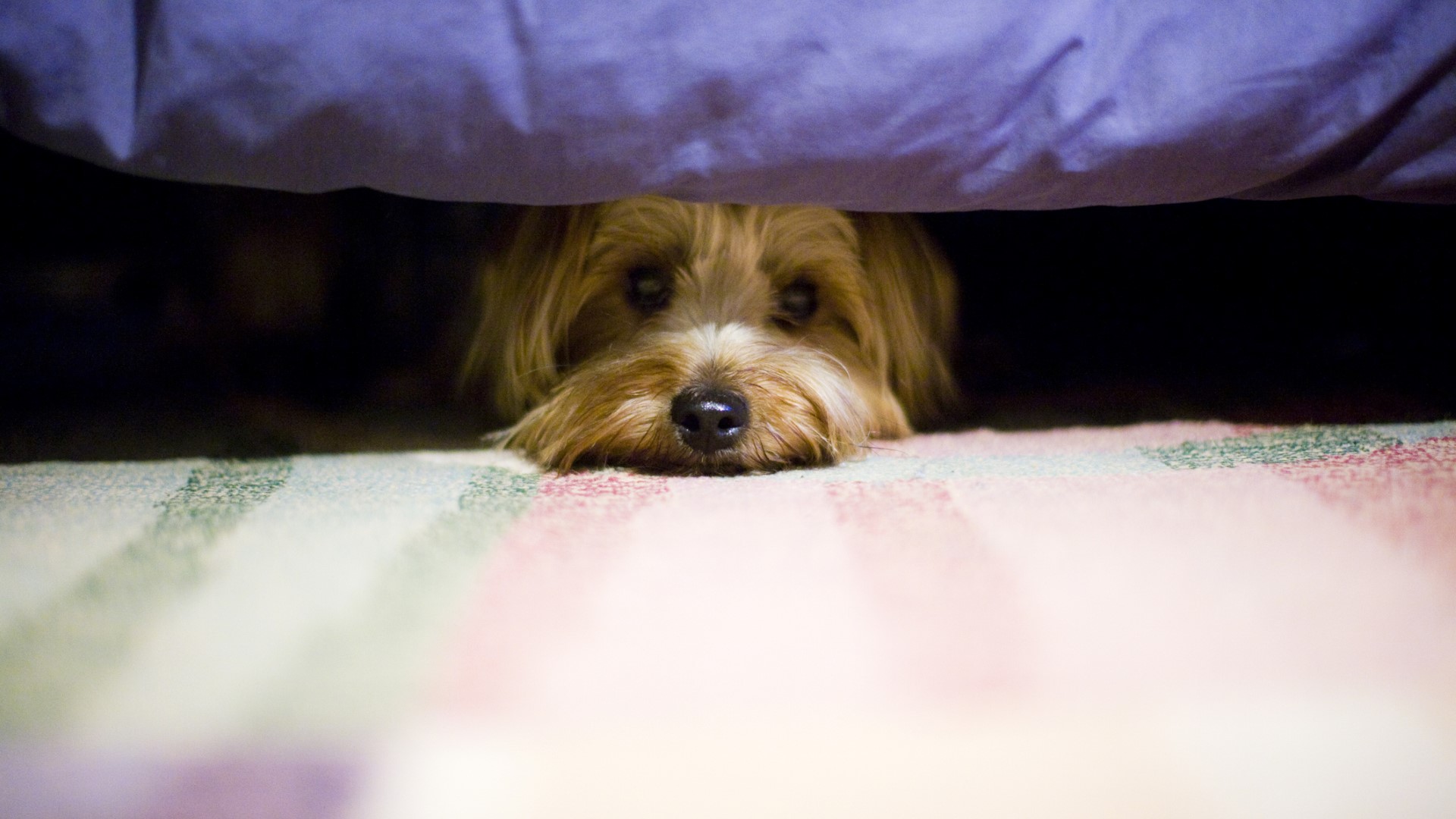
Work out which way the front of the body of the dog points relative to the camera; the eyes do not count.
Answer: toward the camera
